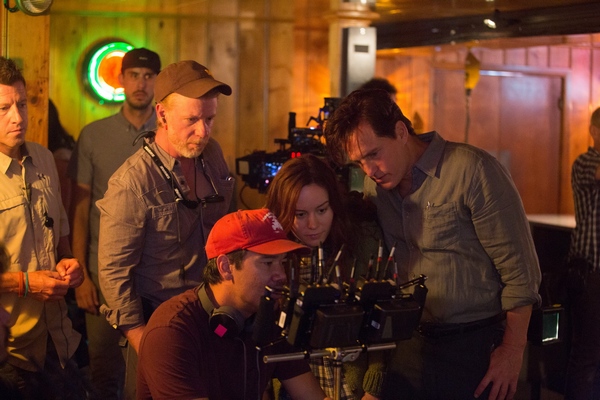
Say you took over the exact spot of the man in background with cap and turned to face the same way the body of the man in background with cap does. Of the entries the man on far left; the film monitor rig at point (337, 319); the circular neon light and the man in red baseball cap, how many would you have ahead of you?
3

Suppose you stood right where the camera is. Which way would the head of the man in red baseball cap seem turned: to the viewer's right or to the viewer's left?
to the viewer's right

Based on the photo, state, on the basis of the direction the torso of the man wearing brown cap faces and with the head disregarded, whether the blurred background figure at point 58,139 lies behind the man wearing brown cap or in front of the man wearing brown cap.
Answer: behind

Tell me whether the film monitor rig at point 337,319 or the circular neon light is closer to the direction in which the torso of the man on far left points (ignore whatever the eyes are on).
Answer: the film monitor rig

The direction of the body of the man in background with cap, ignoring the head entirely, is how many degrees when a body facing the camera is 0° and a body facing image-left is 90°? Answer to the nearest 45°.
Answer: approximately 0°

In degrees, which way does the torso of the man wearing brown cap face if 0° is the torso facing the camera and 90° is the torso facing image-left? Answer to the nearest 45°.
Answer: approximately 315°
